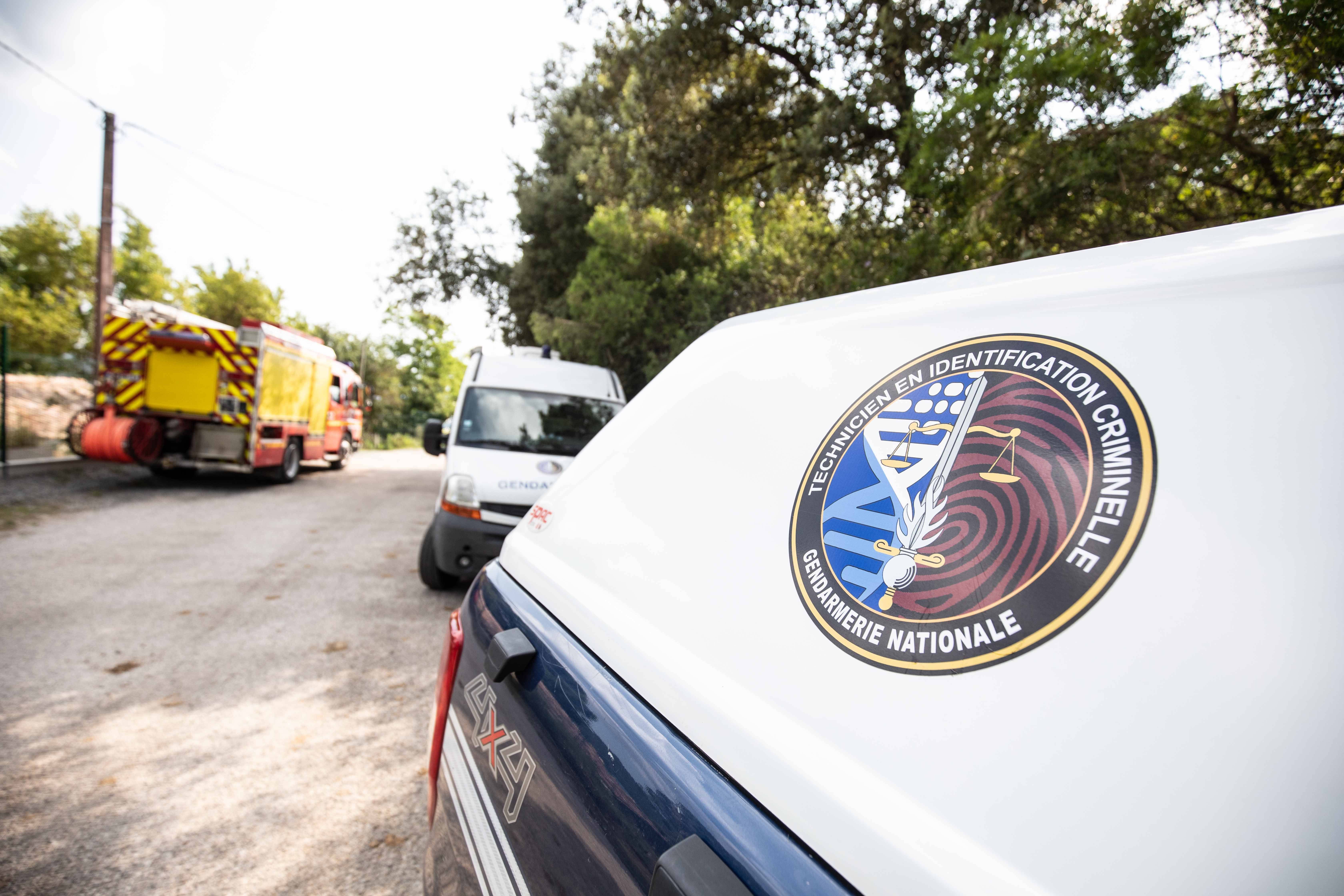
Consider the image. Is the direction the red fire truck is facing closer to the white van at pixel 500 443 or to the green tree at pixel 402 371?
the green tree

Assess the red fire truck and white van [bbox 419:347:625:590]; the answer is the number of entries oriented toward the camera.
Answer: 1

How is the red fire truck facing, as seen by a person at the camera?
facing away from the viewer and to the right of the viewer

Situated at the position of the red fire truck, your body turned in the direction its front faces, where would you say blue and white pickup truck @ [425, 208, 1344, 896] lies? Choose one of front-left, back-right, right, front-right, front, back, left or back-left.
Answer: back-right

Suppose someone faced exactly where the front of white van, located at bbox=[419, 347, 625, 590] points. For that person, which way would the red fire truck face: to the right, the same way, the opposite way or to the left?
the opposite way

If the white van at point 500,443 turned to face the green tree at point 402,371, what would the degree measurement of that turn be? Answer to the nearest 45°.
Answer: approximately 180°
